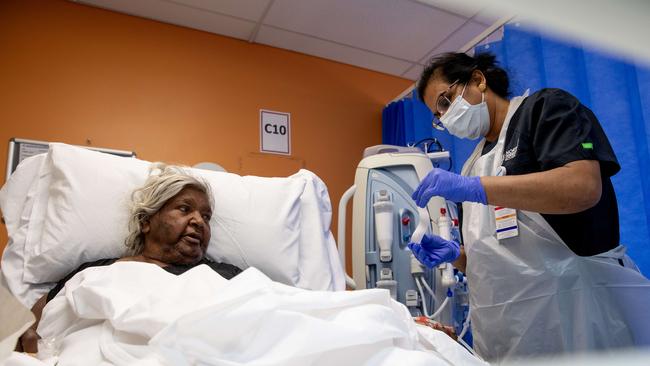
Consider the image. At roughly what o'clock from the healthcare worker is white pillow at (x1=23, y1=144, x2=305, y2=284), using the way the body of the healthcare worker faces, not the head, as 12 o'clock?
The white pillow is roughly at 1 o'clock from the healthcare worker.

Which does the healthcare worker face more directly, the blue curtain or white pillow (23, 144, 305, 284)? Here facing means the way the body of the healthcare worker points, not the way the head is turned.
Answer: the white pillow

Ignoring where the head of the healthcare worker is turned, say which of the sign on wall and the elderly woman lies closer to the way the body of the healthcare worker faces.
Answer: the elderly woman

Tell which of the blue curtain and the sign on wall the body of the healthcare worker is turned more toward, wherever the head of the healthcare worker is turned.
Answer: the sign on wall

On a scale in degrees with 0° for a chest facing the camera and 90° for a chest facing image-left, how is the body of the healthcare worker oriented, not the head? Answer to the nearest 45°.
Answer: approximately 45°

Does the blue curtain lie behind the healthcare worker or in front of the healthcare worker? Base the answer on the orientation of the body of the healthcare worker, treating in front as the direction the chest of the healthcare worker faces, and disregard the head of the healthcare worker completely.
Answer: behind
